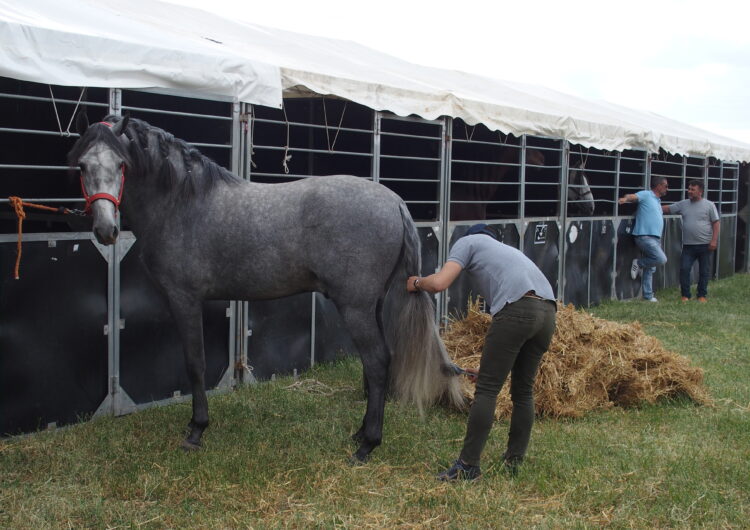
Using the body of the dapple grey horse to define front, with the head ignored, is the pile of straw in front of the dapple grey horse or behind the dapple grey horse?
behind

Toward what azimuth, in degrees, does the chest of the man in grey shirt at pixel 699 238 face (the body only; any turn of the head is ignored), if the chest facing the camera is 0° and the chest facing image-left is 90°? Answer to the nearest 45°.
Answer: approximately 45°

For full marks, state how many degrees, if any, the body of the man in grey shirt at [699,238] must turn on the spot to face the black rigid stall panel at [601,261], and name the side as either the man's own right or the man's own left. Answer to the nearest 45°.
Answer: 0° — they already face it

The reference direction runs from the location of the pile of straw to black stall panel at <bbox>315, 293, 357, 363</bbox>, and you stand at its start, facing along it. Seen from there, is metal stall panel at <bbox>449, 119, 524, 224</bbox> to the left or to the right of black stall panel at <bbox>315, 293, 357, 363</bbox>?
right

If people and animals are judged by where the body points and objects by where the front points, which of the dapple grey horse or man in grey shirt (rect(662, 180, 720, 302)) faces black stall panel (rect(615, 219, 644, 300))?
the man in grey shirt

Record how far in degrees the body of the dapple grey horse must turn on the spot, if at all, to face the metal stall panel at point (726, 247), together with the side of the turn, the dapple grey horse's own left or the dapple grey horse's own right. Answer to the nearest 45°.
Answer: approximately 135° to the dapple grey horse's own right

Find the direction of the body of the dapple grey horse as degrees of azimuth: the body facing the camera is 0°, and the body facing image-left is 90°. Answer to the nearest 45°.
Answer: approximately 90°
